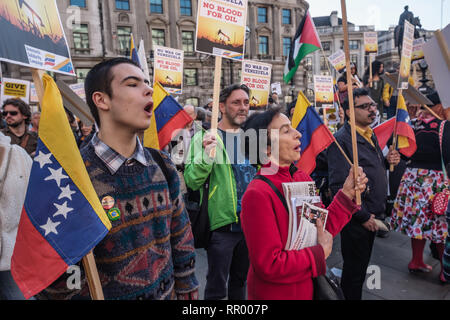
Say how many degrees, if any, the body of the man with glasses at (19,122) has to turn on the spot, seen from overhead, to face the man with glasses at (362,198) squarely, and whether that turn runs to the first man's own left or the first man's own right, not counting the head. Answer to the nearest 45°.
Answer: approximately 90° to the first man's own left

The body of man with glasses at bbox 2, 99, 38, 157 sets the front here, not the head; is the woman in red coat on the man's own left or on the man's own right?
on the man's own left

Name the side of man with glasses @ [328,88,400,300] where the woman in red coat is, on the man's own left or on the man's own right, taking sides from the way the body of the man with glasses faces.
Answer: on the man's own right

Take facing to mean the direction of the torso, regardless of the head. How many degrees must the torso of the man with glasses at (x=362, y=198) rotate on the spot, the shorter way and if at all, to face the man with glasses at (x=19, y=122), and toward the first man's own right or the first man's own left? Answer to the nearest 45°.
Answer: approximately 135° to the first man's own right

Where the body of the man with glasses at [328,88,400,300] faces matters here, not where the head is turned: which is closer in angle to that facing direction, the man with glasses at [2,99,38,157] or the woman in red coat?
the woman in red coat

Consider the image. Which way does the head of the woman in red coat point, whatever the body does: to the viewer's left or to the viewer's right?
to the viewer's right

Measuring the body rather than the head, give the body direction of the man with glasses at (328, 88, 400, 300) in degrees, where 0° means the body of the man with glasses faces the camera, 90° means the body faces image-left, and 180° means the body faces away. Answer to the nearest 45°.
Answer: approximately 315°
